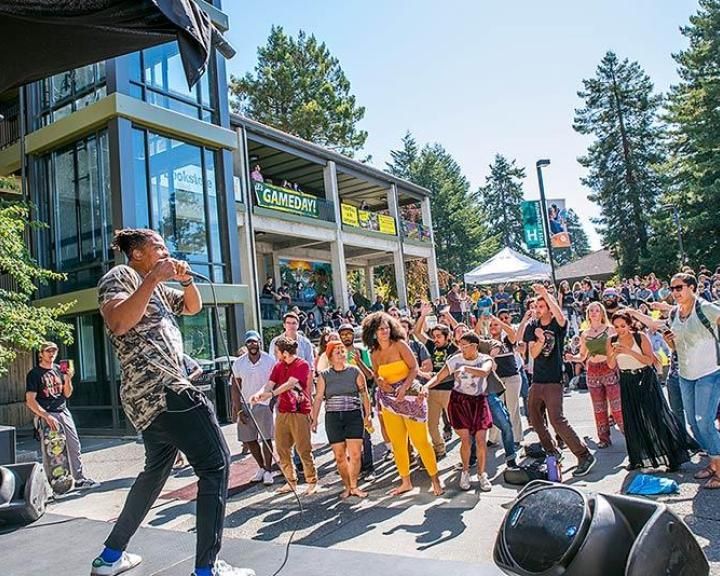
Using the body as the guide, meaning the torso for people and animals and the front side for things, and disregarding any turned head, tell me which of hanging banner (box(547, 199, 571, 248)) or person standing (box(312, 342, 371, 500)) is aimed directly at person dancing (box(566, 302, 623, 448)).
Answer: the hanging banner

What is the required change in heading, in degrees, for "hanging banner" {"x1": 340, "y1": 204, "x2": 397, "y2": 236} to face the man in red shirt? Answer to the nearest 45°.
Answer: approximately 45° to its right

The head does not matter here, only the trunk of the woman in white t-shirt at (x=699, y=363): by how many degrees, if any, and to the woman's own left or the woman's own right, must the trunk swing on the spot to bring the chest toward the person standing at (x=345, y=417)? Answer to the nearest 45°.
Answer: approximately 45° to the woman's own right

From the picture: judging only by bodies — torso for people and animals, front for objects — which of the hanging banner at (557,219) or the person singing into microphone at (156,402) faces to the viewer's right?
the person singing into microphone

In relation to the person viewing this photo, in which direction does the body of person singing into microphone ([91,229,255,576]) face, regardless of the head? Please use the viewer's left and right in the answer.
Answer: facing to the right of the viewer

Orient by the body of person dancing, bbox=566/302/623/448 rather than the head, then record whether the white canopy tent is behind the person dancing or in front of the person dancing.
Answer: behind

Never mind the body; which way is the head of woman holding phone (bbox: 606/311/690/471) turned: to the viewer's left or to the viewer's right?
to the viewer's left

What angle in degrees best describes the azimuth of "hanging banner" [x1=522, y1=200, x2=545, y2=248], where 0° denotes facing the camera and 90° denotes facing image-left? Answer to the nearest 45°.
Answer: approximately 0°

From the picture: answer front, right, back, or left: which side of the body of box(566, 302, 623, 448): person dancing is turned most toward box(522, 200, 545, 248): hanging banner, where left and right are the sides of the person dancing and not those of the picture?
back

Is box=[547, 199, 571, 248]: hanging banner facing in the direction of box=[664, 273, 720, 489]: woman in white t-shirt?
yes

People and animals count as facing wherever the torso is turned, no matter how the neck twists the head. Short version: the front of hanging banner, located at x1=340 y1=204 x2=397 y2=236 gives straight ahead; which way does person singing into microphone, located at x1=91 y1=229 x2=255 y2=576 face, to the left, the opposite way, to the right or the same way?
to the left

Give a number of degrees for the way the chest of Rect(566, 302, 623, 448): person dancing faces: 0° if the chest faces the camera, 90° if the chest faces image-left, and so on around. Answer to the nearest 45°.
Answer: approximately 0°

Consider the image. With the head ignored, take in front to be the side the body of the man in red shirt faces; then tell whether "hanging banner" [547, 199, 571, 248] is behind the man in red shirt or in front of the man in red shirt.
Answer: behind

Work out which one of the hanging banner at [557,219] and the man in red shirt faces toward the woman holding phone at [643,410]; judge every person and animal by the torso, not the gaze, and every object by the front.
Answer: the hanging banner

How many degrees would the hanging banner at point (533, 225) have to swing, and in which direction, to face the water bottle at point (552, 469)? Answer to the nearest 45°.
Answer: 0° — it already faces it
